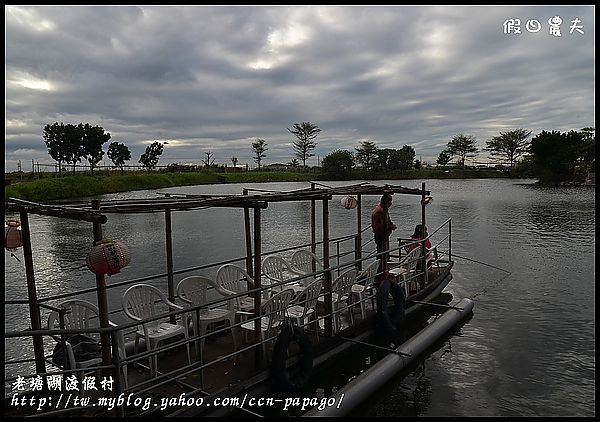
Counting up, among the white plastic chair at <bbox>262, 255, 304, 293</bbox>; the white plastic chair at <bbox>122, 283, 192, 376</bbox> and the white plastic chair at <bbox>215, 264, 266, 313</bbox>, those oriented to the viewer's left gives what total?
0

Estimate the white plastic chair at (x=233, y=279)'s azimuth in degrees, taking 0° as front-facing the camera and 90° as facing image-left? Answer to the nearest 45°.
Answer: approximately 315°

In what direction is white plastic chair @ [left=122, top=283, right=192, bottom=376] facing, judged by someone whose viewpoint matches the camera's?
facing the viewer and to the right of the viewer

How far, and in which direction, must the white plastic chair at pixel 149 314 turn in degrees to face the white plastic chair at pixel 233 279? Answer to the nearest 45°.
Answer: approximately 90° to its left

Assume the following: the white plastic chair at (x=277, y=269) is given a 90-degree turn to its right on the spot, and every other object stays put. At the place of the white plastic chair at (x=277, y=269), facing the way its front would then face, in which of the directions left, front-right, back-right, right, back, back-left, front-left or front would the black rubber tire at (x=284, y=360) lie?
front-left

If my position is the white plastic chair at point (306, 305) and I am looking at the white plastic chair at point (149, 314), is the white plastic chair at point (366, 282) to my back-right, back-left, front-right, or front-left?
back-right

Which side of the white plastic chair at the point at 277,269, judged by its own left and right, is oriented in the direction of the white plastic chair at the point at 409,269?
left

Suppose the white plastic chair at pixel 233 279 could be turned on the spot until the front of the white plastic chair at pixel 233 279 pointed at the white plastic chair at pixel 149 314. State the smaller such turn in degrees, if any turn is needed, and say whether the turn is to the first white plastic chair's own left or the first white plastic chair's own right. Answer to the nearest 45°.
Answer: approximately 90° to the first white plastic chair's own right
